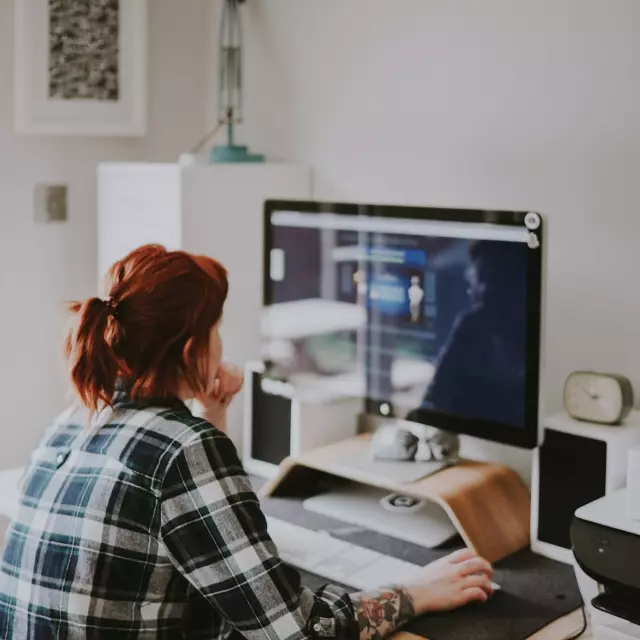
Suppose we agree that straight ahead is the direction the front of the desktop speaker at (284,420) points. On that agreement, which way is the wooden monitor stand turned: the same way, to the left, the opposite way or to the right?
the same way

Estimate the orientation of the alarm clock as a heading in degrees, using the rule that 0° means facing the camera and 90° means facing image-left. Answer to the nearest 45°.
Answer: approximately 45°

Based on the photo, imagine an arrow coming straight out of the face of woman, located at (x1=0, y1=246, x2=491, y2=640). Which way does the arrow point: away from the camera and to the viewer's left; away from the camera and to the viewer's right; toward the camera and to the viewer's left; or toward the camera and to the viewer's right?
away from the camera and to the viewer's right

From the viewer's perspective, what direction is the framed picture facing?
toward the camera

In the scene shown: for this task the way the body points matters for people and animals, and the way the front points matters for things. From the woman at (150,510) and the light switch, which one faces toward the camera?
the light switch

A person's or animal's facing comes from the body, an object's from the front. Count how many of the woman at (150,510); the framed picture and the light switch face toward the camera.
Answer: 2

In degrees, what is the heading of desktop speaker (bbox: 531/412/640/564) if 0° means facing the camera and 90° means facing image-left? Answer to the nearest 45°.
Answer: approximately 45°

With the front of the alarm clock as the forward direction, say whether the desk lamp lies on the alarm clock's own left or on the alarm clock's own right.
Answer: on the alarm clock's own right

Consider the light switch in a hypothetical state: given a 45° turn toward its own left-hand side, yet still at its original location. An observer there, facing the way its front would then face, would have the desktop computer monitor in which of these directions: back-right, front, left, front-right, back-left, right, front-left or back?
front

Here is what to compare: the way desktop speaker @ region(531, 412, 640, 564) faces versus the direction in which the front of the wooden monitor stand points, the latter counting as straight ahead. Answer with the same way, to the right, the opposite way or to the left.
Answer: the same way

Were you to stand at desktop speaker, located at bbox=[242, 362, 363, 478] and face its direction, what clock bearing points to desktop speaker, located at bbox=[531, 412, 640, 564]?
desktop speaker, located at bbox=[531, 412, 640, 564] is roughly at 9 o'clock from desktop speaker, located at bbox=[242, 362, 363, 478].

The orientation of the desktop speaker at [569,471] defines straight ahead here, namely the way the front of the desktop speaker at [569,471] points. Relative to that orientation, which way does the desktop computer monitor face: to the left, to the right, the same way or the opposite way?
the same way

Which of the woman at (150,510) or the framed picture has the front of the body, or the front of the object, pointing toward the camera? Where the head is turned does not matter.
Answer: the framed picture

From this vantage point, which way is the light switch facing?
toward the camera
